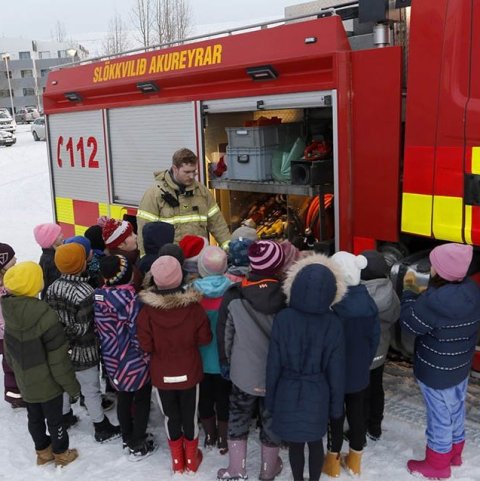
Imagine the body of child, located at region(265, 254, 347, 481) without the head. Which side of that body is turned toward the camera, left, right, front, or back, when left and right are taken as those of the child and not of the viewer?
back

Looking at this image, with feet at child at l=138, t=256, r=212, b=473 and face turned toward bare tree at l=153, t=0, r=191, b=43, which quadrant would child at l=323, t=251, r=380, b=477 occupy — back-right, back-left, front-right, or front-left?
back-right

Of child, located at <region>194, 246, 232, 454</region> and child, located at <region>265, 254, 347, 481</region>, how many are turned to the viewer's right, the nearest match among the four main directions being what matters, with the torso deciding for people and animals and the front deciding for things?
0

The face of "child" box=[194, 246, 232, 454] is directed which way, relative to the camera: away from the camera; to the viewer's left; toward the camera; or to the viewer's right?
away from the camera

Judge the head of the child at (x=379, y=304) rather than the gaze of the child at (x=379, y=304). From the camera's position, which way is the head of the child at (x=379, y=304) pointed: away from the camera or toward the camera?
away from the camera

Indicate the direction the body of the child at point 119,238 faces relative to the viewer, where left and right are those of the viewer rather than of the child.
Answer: facing to the right of the viewer

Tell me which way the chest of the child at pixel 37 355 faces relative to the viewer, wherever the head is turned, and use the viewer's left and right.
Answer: facing away from the viewer and to the right of the viewer

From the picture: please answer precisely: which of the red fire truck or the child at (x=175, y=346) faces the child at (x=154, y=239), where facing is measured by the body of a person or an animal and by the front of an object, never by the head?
the child at (x=175, y=346)

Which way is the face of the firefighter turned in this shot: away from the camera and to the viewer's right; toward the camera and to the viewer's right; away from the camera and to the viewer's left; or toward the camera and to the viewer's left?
toward the camera and to the viewer's right

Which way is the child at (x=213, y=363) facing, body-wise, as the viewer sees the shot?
away from the camera

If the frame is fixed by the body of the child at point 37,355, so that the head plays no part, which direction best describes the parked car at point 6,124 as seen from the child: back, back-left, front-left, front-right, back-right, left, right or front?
front-left

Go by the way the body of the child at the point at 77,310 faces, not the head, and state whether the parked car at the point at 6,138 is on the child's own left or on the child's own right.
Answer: on the child's own left

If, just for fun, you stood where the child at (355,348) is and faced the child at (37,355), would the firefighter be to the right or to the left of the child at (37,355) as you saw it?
right

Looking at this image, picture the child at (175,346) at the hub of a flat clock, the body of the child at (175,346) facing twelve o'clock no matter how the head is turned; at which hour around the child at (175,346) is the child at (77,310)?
the child at (77,310) is roughly at 10 o'clock from the child at (175,346).

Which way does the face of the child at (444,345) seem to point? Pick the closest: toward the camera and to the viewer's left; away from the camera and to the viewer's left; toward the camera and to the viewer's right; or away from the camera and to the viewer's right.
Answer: away from the camera and to the viewer's left

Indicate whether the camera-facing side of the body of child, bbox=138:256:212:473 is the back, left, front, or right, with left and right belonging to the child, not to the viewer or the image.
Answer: back

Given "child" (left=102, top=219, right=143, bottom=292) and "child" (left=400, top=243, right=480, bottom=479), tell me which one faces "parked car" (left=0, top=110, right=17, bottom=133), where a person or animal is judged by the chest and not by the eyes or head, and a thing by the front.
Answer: "child" (left=400, top=243, right=480, bottom=479)

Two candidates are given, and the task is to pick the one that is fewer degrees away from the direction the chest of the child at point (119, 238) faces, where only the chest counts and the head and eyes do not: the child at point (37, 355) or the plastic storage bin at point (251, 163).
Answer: the plastic storage bin

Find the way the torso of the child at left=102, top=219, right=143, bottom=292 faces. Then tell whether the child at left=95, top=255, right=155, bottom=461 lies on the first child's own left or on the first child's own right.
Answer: on the first child's own right

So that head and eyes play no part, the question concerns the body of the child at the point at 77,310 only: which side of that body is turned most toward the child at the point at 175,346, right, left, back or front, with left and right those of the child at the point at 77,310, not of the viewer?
right
